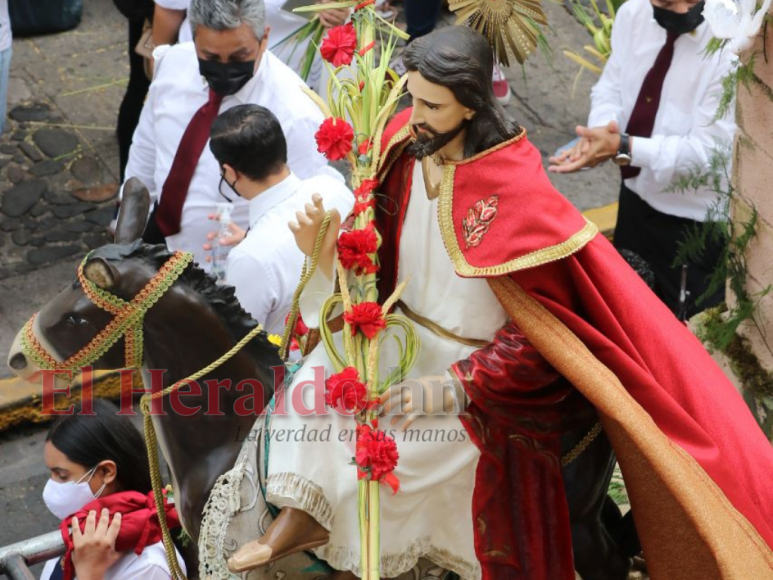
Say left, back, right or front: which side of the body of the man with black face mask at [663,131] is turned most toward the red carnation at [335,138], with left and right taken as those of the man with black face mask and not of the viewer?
front

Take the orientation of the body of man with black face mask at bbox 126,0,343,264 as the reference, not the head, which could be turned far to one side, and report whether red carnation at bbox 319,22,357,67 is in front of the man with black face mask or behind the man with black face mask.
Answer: in front

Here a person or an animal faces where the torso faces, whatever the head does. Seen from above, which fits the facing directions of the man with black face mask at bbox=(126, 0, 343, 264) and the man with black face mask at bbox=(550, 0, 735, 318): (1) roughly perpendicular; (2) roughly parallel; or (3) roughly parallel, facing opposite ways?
roughly parallel

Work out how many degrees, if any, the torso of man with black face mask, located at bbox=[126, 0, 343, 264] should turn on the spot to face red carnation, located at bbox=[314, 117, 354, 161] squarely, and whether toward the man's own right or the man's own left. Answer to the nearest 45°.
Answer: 0° — they already face it

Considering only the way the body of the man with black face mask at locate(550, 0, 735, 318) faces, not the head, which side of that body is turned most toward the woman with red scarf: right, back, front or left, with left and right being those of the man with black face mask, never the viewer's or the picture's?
front

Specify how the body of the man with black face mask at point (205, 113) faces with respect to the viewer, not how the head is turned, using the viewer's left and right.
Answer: facing the viewer

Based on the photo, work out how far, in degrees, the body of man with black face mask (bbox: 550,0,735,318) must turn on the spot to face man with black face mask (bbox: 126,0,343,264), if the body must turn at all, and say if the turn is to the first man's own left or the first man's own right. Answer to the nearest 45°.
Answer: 0° — they already face them

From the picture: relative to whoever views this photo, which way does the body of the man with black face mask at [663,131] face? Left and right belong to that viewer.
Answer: facing the viewer and to the left of the viewer

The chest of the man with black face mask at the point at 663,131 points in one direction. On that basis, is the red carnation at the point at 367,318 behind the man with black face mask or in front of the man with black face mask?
in front

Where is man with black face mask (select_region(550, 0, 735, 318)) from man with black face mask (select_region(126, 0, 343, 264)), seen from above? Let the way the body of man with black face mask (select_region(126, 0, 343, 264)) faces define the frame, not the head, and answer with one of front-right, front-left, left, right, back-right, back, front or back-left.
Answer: left

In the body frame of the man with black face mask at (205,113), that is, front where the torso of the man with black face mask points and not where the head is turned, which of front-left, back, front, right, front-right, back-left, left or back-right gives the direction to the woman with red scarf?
front

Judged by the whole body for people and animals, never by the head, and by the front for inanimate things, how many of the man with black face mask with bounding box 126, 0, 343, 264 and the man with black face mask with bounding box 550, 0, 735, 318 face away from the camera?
0
